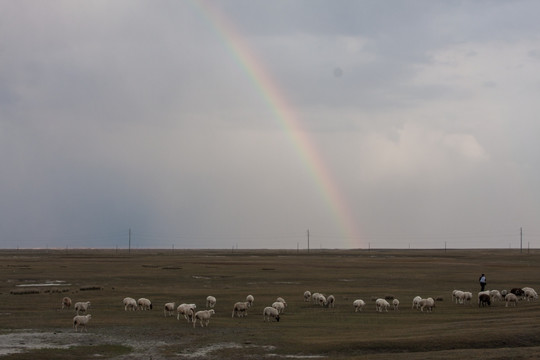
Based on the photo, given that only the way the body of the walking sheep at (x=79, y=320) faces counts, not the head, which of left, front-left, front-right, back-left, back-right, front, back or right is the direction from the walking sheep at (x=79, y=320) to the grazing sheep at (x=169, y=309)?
front-left

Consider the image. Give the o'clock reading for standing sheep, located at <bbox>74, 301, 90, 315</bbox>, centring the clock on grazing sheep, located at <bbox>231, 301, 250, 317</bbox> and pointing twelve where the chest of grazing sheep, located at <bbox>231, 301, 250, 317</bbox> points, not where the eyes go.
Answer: standing sheep, located at <bbox>74, 301, 90, 315</bbox> is roughly at 12 o'clock from grazing sheep, located at <bbox>231, 301, 250, 317</bbox>.

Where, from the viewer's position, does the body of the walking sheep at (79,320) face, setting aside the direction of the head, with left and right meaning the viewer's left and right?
facing to the right of the viewer

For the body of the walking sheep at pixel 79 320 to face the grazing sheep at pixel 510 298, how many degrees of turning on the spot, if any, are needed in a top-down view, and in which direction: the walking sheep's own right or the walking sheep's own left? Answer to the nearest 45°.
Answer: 0° — it already faces it
